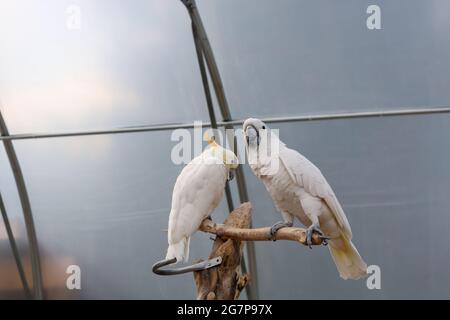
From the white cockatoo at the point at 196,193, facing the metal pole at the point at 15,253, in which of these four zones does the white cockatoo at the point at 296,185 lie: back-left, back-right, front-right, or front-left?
back-right

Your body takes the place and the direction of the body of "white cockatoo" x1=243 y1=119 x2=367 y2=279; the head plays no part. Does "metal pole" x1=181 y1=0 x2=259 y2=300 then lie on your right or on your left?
on your right

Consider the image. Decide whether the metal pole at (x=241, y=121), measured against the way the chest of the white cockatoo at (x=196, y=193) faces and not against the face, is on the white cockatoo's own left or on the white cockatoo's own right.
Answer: on the white cockatoo's own left

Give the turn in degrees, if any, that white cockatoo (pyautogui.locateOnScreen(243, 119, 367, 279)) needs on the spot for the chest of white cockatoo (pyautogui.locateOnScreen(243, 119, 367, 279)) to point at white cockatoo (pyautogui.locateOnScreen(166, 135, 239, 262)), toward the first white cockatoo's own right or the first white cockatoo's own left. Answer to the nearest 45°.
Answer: approximately 45° to the first white cockatoo's own right

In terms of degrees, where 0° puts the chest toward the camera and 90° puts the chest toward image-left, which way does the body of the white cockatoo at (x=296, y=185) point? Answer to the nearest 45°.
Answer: approximately 45°

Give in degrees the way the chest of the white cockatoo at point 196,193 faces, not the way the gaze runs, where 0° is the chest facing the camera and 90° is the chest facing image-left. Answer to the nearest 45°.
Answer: approximately 270°

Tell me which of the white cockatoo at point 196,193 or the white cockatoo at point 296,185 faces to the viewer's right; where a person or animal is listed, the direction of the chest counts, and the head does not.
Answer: the white cockatoo at point 196,193

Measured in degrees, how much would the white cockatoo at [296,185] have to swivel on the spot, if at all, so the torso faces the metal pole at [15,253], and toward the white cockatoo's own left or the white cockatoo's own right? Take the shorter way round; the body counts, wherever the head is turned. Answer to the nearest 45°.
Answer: approximately 90° to the white cockatoo's own right

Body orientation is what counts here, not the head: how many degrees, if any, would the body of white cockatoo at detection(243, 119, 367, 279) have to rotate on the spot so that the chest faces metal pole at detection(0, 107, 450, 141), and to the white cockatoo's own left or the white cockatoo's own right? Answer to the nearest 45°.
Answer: approximately 135° to the white cockatoo's own right

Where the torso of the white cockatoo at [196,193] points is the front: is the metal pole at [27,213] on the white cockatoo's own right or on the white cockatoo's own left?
on the white cockatoo's own left
